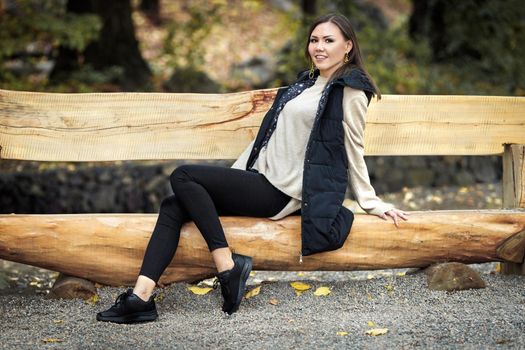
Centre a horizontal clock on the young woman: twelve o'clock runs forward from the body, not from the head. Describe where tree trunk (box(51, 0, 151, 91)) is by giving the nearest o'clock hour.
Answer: The tree trunk is roughly at 4 o'clock from the young woman.

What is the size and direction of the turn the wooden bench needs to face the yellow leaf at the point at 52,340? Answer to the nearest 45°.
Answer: approximately 45° to its right

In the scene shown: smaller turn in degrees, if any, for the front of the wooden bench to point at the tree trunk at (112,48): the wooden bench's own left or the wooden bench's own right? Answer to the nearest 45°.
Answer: approximately 180°

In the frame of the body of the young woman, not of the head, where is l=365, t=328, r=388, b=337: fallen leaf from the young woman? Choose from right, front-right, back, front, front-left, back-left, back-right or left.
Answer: left

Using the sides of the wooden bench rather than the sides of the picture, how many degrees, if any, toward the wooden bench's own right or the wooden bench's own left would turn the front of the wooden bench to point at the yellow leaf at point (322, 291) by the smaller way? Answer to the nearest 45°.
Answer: approximately 45° to the wooden bench's own left

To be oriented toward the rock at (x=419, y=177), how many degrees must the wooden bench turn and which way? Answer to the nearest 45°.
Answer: approximately 135° to its left

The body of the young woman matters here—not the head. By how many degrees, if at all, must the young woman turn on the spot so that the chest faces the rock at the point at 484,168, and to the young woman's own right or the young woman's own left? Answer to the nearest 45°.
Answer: approximately 180°

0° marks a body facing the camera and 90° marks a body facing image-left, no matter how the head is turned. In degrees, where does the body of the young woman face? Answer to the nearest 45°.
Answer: approximately 45°

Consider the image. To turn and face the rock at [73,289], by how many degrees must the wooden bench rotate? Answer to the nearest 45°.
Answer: approximately 45° to its right

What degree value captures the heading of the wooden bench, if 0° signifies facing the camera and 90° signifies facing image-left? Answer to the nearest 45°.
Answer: approximately 0°
